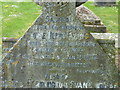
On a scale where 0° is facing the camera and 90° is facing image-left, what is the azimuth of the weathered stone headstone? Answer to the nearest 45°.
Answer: approximately 0°

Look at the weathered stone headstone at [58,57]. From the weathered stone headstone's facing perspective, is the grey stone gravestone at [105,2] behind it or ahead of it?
behind
